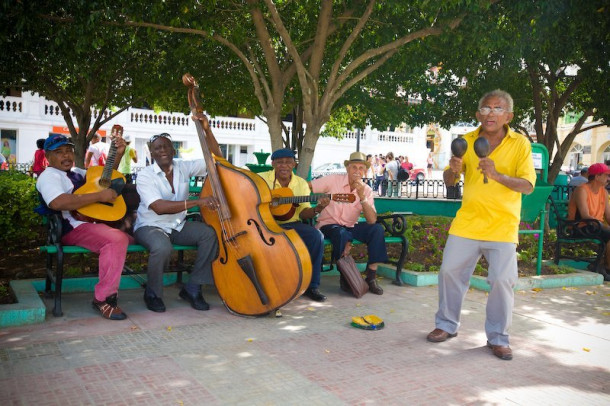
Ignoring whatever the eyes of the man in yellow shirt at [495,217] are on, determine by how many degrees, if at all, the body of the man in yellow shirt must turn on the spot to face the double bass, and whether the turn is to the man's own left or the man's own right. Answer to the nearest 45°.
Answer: approximately 45° to the man's own right

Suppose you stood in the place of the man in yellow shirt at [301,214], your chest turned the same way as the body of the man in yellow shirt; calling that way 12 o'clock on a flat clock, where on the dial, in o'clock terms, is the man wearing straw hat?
The man wearing straw hat is roughly at 10 o'clock from the man in yellow shirt.

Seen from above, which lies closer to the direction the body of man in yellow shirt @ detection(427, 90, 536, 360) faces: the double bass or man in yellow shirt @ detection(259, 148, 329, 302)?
the double bass

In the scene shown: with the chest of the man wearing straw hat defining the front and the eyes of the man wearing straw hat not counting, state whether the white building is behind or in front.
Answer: behind

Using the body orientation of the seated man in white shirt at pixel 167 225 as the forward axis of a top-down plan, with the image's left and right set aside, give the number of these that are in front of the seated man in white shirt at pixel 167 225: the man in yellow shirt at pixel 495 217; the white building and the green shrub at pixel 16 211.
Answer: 1

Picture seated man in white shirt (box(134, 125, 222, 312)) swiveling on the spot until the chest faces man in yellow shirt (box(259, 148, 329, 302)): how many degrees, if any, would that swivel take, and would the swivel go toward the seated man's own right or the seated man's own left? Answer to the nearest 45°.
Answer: approximately 45° to the seated man's own left

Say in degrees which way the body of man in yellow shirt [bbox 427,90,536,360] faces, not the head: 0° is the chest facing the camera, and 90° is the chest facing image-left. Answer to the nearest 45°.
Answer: approximately 45°

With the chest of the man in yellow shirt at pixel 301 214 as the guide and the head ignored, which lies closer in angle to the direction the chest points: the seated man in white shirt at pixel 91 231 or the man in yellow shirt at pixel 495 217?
the man in yellow shirt

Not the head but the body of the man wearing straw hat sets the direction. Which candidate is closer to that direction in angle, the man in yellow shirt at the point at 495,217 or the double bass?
the man in yellow shirt
